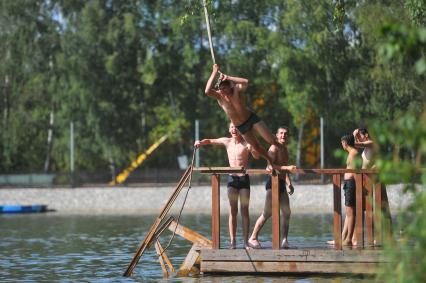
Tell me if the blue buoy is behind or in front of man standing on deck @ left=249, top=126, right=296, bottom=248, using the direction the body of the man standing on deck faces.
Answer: behind

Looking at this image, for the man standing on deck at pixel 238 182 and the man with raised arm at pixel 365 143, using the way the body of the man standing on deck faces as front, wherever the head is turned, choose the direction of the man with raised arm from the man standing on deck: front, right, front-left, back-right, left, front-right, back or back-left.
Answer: left

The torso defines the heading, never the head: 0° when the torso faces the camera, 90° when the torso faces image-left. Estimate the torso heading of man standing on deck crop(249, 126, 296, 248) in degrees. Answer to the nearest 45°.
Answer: approximately 315°

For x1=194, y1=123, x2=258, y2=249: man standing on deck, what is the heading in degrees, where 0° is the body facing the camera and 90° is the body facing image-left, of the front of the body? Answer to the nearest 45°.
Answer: approximately 0°

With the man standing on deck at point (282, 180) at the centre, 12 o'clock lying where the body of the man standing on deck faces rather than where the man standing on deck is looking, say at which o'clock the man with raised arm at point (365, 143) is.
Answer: The man with raised arm is roughly at 10 o'clock from the man standing on deck.

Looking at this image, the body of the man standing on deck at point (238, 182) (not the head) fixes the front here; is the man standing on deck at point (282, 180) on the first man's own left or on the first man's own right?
on the first man's own left

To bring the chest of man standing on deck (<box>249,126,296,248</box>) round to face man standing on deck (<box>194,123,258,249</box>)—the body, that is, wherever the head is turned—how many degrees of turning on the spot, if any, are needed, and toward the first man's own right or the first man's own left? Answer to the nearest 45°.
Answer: approximately 135° to the first man's own right

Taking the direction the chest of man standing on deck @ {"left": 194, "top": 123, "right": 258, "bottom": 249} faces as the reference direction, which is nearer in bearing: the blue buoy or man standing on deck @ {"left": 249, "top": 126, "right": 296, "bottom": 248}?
the man standing on deck

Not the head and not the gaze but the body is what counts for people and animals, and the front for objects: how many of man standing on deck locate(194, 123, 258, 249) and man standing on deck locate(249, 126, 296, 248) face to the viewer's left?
0
